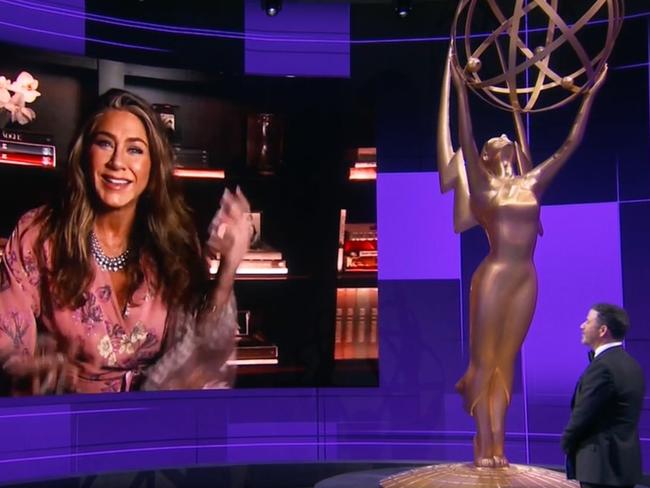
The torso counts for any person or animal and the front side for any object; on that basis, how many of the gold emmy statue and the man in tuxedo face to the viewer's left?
1

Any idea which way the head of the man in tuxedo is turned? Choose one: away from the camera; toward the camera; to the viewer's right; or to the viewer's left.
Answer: to the viewer's left

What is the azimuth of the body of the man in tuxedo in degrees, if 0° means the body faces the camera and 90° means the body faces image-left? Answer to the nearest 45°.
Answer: approximately 90°

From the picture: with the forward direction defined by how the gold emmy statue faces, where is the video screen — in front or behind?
behind

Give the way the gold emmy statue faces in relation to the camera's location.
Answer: facing the viewer and to the right of the viewer

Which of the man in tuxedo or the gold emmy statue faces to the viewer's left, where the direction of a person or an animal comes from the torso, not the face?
the man in tuxedo

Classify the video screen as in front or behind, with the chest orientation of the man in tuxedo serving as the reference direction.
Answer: in front
